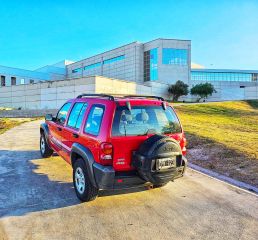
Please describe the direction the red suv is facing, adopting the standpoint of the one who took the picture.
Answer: facing away from the viewer and to the left of the viewer

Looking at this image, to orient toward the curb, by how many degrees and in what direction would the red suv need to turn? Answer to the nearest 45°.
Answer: approximately 90° to its right
